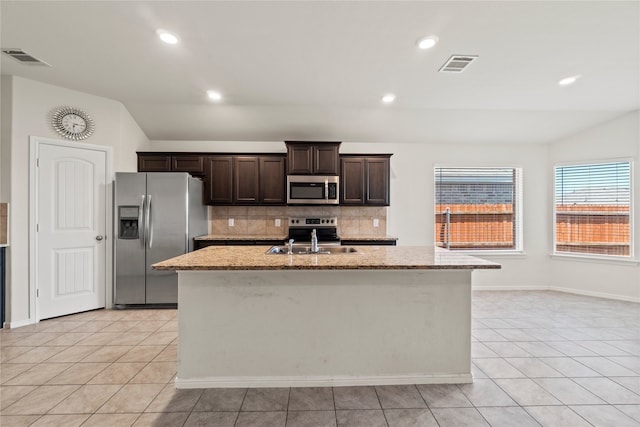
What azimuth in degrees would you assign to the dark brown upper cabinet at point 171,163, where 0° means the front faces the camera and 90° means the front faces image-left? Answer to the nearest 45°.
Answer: approximately 0°

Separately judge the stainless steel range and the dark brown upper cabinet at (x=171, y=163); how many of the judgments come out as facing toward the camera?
2

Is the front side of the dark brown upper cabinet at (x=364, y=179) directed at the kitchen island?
yes

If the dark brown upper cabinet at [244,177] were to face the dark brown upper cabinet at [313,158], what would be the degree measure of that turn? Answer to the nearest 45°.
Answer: approximately 90° to its left

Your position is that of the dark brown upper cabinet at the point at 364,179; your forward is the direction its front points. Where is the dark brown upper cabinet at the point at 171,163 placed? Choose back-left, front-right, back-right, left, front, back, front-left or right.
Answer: right

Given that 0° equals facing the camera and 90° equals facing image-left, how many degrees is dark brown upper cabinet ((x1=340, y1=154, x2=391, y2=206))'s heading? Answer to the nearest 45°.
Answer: approximately 0°
